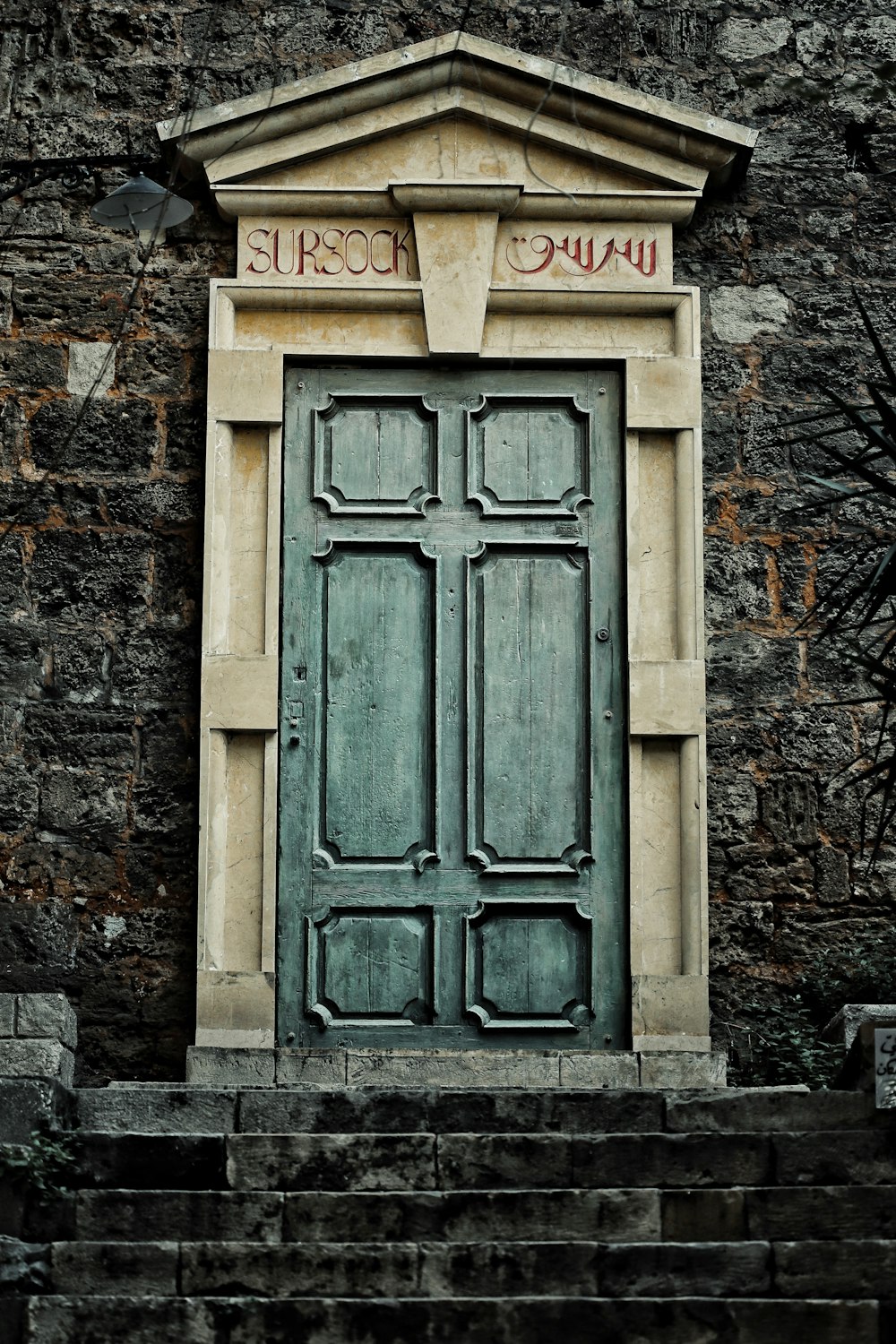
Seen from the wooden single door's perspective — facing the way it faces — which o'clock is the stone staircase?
The stone staircase is roughly at 12 o'clock from the wooden single door.

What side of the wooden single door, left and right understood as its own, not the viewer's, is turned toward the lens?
front

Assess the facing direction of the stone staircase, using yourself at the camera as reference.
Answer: facing the viewer

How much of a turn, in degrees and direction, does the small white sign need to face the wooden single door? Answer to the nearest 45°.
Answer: approximately 135° to its right

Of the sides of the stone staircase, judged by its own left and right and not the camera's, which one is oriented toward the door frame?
back

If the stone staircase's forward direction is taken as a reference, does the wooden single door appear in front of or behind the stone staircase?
behind

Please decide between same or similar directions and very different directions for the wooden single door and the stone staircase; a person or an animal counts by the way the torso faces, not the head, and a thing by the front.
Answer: same or similar directions

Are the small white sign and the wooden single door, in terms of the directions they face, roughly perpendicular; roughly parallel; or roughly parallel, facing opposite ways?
roughly parallel

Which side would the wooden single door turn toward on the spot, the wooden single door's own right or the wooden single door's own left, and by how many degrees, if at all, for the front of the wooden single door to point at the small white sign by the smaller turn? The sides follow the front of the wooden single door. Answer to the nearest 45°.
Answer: approximately 45° to the wooden single door's own left

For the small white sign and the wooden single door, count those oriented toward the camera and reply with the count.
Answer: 2
